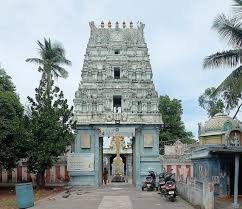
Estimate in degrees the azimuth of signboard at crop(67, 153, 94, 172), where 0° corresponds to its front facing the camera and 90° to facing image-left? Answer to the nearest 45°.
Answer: approximately 0°
